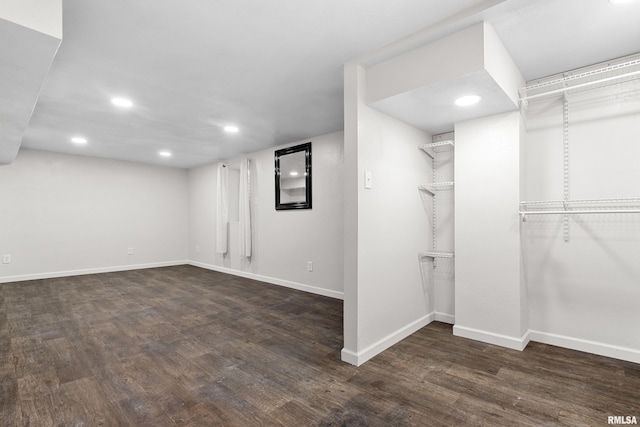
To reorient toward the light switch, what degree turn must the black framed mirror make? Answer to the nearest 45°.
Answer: approximately 45° to its left

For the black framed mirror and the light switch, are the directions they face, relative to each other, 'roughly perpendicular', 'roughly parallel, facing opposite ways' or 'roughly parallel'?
roughly perpendicular

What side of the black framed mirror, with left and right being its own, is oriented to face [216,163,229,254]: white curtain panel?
right

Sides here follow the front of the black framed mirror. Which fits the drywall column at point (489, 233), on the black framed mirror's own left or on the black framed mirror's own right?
on the black framed mirror's own left

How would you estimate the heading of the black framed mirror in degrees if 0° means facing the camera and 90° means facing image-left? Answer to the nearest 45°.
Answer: approximately 45°

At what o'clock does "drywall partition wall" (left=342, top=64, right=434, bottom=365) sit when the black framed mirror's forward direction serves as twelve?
The drywall partition wall is roughly at 10 o'clock from the black framed mirror.
